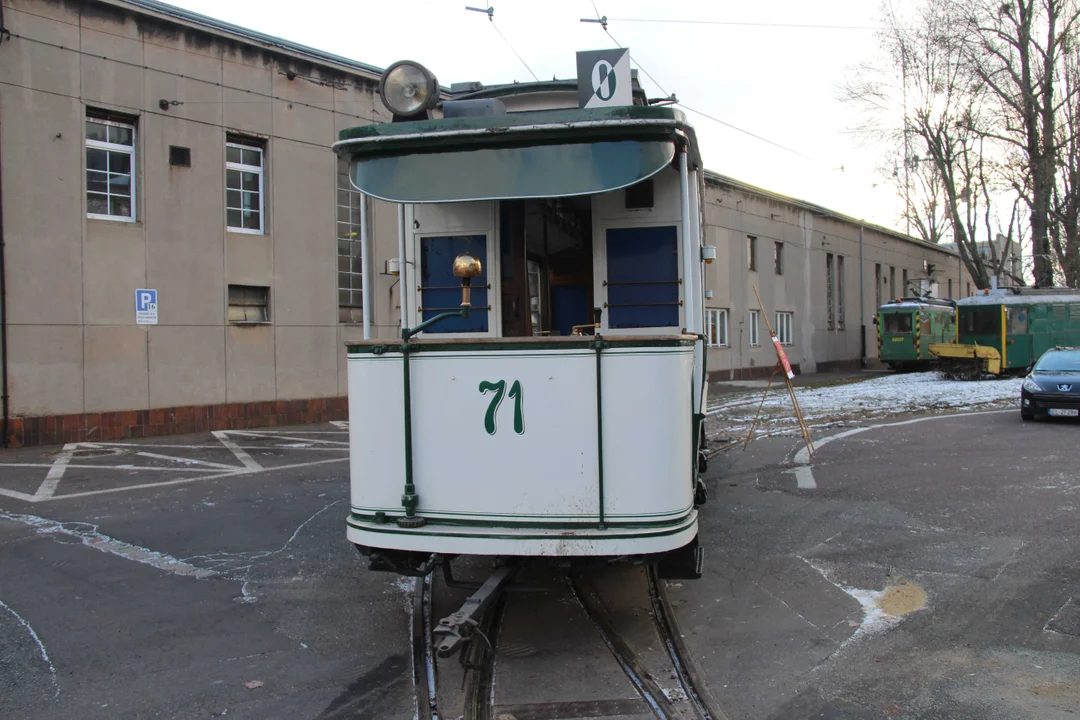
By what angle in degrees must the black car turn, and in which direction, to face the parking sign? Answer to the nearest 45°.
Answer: approximately 45° to its right

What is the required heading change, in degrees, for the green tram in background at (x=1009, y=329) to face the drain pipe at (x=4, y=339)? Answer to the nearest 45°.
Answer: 0° — it already faces it

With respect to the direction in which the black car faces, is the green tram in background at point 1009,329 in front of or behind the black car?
behind

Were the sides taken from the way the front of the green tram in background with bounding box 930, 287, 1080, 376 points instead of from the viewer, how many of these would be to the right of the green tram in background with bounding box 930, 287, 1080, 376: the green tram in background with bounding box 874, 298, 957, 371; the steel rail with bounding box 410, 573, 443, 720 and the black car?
1

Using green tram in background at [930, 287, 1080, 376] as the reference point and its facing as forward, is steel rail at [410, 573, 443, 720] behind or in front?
in front

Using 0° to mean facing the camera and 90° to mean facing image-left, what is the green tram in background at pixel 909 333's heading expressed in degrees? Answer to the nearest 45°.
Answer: approximately 45°

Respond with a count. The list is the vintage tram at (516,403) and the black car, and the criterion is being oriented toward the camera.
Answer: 2

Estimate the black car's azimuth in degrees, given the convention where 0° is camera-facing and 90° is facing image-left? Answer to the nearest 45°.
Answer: approximately 0°

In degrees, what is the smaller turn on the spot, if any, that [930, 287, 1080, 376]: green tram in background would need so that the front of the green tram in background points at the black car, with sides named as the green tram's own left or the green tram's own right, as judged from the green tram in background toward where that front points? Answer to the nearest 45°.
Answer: approximately 45° to the green tram's own left

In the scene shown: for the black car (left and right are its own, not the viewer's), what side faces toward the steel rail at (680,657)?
front

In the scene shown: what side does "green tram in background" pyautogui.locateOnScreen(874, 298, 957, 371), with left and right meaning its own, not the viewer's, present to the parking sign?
front

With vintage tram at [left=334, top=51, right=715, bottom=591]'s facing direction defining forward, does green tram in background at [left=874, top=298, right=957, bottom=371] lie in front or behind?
behind

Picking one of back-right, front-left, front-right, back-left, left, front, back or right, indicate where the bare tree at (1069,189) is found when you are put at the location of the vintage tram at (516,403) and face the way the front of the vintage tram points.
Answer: back-left
